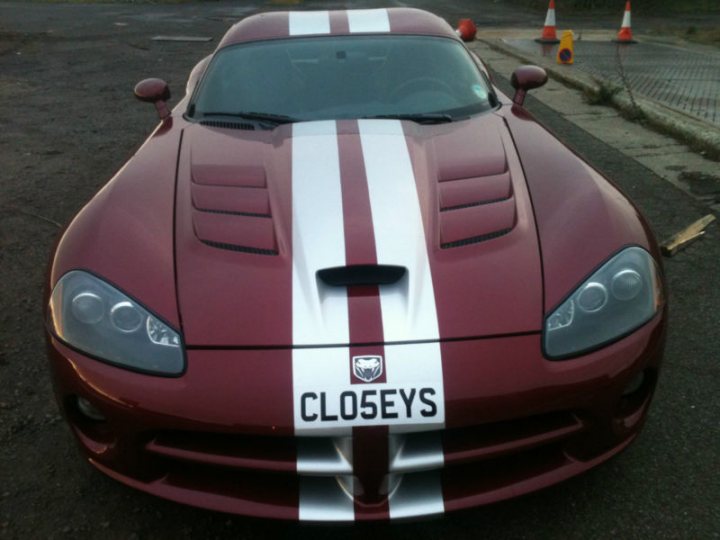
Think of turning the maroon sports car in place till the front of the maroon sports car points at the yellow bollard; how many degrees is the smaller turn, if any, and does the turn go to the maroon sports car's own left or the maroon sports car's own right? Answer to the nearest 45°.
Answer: approximately 180°

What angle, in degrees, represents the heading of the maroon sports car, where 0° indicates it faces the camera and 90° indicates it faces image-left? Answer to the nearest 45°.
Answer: approximately 0°
